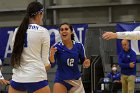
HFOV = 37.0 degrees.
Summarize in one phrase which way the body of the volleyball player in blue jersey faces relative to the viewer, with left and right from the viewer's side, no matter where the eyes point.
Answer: facing the viewer
